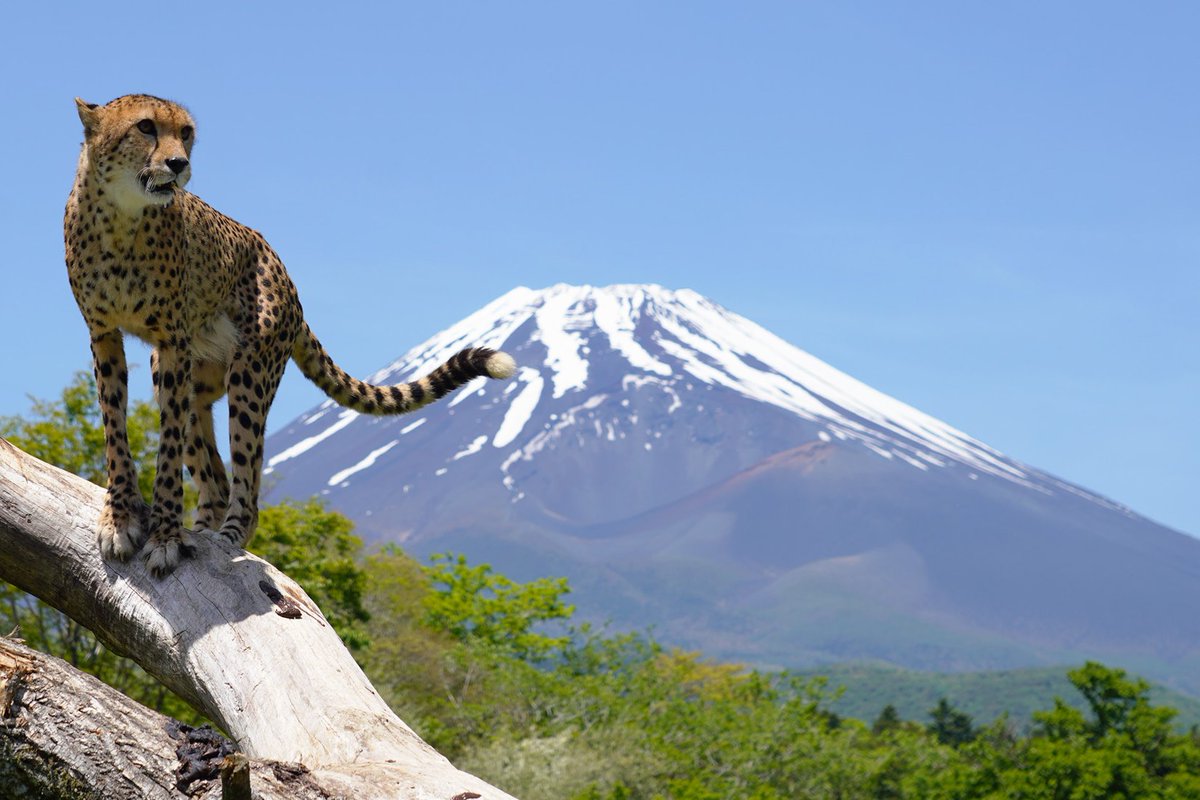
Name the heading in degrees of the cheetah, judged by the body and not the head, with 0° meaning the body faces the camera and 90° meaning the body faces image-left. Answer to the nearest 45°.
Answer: approximately 45°
